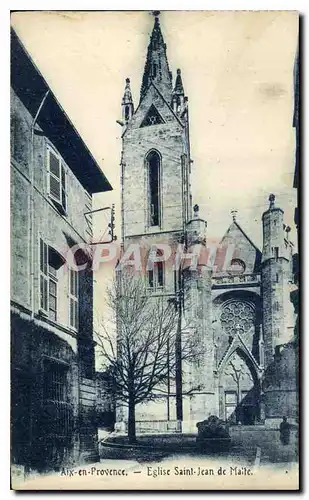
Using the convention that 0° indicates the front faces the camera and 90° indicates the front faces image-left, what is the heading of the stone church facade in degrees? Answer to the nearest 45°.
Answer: approximately 0°
